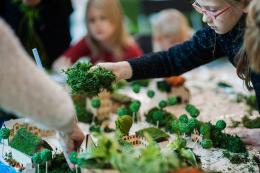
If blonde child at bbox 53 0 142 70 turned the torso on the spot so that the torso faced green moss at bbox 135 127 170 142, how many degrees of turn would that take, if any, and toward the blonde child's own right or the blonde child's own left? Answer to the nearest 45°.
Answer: approximately 45° to the blonde child's own left

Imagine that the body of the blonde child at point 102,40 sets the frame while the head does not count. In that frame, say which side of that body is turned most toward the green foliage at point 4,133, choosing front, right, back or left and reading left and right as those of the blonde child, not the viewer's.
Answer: front

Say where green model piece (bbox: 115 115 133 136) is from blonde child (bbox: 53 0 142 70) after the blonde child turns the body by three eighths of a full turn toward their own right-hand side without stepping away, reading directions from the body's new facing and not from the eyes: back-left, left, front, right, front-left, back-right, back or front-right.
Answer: back

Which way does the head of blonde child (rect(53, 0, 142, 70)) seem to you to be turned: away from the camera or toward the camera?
toward the camera

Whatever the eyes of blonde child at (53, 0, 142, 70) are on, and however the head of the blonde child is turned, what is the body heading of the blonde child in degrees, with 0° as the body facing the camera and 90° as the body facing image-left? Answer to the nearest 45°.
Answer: approximately 45°

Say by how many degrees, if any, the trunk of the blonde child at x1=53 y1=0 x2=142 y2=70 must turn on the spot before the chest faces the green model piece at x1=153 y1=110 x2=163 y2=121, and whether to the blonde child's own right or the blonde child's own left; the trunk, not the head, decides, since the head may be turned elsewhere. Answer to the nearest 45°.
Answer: approximately 45° to the blonde child's own left

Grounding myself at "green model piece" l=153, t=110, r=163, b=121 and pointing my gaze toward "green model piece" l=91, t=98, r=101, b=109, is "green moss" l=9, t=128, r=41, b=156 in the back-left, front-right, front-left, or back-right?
front-left
